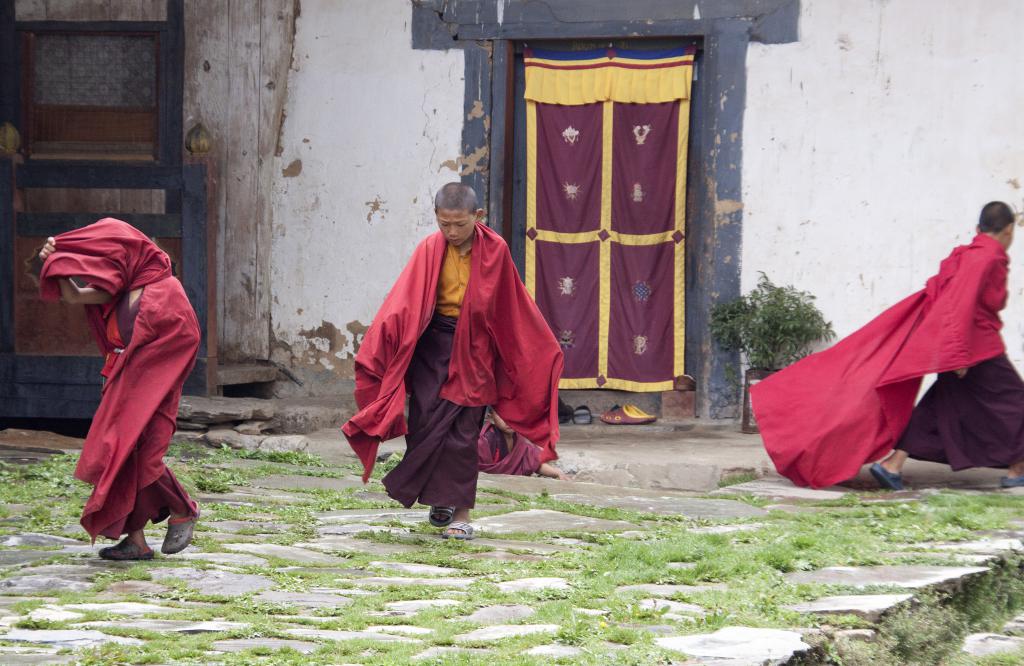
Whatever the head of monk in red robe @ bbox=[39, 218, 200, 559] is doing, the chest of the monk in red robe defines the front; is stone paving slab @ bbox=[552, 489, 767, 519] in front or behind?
behind

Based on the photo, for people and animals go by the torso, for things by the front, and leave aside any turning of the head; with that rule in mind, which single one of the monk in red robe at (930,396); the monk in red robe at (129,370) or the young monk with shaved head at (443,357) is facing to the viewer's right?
the monk in red robe at (930,396)

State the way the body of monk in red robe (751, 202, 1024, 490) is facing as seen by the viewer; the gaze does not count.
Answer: to the viewer's right

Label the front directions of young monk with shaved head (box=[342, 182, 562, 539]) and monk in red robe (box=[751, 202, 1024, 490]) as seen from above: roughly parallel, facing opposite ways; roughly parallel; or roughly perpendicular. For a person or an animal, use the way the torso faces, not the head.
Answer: roughly perpendicular

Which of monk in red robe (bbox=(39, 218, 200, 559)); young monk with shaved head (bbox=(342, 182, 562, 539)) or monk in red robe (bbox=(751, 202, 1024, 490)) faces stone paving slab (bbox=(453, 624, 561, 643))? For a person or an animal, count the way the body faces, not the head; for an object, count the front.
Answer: the young monk with shaved head

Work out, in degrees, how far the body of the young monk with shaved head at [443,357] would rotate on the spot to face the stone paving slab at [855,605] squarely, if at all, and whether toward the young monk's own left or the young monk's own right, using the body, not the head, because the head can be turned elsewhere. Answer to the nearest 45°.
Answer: approximately 45° to the young monk's own left

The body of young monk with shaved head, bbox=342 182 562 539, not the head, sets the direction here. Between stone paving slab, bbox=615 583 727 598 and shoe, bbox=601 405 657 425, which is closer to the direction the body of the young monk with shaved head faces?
the stone paving slab

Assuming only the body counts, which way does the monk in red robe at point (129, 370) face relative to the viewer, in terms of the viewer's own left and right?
facing to the left of the viewer

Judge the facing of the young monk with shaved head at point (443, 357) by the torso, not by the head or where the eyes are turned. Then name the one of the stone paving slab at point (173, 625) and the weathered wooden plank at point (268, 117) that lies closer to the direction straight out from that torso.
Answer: the stone paving slab

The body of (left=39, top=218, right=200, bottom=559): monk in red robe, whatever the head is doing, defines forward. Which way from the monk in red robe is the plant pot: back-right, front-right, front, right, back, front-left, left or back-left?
back-right

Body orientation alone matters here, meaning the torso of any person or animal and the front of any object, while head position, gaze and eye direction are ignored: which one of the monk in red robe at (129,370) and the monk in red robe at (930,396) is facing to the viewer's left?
the monk in red robe at (129,370)
